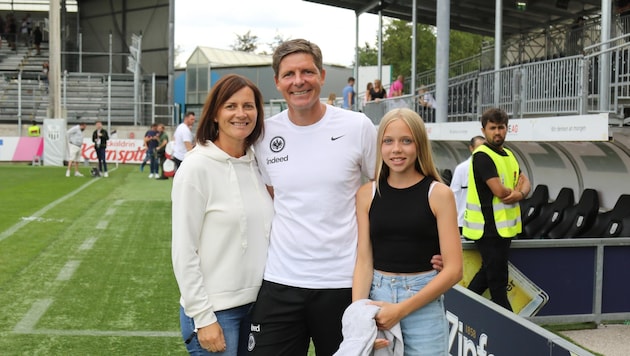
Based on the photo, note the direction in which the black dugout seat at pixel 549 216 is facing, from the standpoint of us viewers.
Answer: facing the viewer and to the left of the viewer

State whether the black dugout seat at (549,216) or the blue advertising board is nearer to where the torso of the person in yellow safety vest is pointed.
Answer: the blue advertising board

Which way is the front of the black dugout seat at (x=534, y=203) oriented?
to the viewer's left

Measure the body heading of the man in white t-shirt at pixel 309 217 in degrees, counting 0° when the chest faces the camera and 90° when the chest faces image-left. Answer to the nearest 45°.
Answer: approximately 0°
